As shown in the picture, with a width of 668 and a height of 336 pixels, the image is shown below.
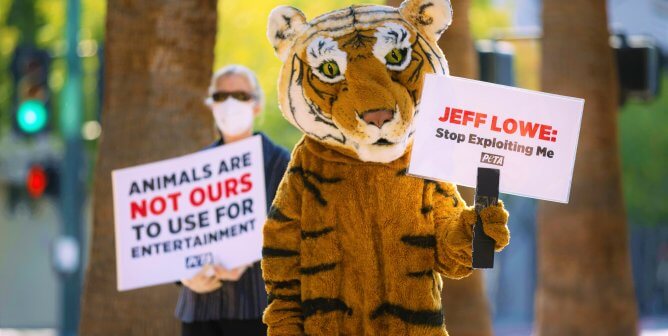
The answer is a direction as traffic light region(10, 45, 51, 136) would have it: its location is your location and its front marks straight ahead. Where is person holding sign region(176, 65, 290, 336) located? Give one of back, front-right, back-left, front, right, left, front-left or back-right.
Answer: front

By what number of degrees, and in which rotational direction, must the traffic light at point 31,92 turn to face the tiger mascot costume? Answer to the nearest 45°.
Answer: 0° — it already faces it

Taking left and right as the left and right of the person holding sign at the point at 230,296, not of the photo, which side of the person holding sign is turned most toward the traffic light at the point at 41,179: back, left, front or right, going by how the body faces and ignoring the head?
back

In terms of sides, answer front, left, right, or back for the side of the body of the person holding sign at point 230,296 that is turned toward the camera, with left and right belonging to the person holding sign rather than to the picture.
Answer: front

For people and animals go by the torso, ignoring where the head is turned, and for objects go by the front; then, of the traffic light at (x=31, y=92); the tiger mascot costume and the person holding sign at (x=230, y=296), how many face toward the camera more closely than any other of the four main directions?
3

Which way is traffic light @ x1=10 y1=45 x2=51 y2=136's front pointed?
toward the camera

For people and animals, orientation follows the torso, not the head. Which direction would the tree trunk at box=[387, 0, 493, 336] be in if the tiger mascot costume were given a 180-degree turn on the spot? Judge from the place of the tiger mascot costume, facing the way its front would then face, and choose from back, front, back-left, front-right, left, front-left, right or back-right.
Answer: front

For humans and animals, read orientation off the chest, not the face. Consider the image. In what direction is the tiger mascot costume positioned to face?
toward the camera

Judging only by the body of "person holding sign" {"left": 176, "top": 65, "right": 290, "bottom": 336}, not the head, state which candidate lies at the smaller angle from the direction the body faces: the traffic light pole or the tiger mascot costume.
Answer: the tiger mascot costume

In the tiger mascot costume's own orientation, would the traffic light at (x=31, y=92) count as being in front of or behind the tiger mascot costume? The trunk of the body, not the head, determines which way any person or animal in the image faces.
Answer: behind
